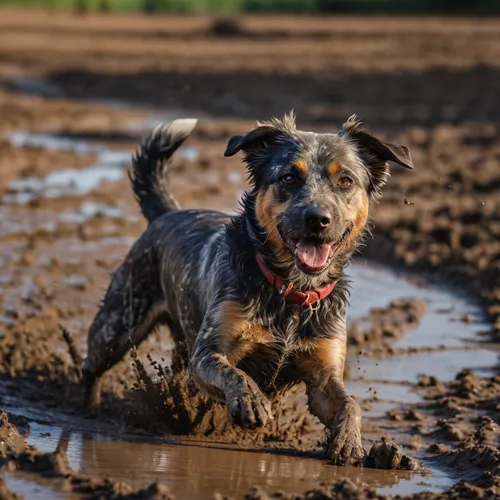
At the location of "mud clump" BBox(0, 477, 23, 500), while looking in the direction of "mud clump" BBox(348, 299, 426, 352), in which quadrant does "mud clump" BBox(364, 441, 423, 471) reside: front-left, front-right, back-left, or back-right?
front-right

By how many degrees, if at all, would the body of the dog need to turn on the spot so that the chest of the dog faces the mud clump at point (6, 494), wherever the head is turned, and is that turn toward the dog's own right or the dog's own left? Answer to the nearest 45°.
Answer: approximately 90° to the dog's own right

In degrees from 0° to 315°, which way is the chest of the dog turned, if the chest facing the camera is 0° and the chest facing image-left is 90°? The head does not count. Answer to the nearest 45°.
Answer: approximately 315°
